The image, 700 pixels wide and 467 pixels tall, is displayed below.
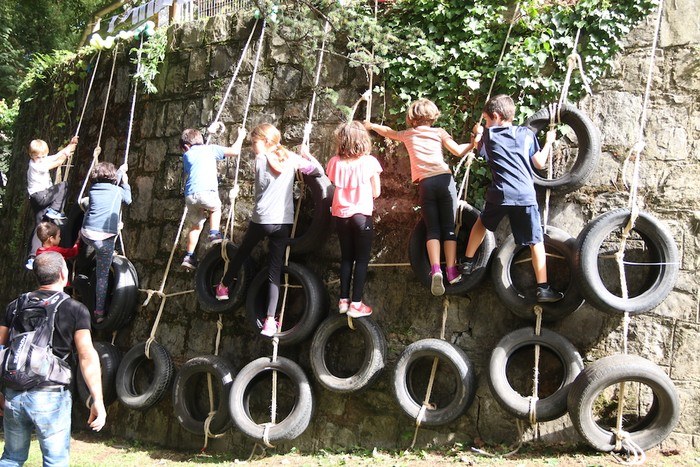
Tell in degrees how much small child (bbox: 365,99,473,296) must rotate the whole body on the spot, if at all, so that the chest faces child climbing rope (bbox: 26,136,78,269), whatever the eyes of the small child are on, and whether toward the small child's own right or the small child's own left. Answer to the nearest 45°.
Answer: approximately 45° to the small child's own left

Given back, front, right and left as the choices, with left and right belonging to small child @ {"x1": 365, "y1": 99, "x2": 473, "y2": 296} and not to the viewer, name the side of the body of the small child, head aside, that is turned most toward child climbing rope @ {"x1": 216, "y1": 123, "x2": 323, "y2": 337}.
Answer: left

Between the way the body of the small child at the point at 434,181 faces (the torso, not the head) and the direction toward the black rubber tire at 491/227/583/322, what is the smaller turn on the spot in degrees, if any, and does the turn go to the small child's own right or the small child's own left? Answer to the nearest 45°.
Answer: approximately 90° to the small child's own right

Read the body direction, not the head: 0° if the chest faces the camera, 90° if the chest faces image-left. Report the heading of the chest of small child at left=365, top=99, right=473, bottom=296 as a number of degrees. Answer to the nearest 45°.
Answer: approximately 180°

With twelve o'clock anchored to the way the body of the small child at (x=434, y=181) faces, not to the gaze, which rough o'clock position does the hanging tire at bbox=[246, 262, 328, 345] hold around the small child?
The hanging tire is roughly at 10 o'clock from the small child.

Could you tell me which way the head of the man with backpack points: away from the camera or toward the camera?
away from the camera

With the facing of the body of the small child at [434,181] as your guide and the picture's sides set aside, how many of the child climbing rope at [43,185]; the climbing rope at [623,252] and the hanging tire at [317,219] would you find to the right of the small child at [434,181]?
1

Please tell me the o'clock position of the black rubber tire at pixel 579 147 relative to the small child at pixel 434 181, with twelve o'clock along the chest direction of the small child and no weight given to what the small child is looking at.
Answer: The black rubber tire is roughly at 3 o'clock from the small child.

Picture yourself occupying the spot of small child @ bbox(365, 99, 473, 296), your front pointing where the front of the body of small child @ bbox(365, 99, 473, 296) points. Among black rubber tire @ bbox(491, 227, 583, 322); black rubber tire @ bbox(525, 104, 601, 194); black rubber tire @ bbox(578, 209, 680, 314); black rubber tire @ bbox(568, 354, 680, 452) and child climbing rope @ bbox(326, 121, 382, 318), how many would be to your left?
1

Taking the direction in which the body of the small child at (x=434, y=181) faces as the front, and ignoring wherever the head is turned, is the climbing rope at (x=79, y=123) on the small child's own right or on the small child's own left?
on the small child's own left

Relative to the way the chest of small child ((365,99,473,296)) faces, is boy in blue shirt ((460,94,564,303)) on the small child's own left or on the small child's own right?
on the small child's own right

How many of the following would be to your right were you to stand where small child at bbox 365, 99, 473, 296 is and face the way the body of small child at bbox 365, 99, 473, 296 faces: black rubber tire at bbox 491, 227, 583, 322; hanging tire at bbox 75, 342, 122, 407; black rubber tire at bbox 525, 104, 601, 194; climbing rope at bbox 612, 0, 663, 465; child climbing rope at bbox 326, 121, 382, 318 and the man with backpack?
3

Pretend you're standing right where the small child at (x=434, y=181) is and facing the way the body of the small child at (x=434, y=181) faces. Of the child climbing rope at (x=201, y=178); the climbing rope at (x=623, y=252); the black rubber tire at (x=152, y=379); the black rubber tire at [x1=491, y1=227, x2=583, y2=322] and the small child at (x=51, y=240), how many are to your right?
2
